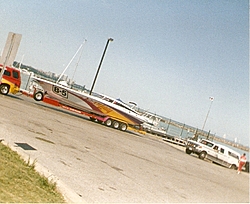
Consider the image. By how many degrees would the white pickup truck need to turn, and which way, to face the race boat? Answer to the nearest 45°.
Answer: approximately 45° to its right

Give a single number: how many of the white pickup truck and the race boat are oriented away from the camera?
0

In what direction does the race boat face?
to the viewer's left

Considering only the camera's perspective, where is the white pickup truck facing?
facing the viewer and to the left of the viewer

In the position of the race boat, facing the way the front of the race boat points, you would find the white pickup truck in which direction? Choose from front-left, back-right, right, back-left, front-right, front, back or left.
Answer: back
